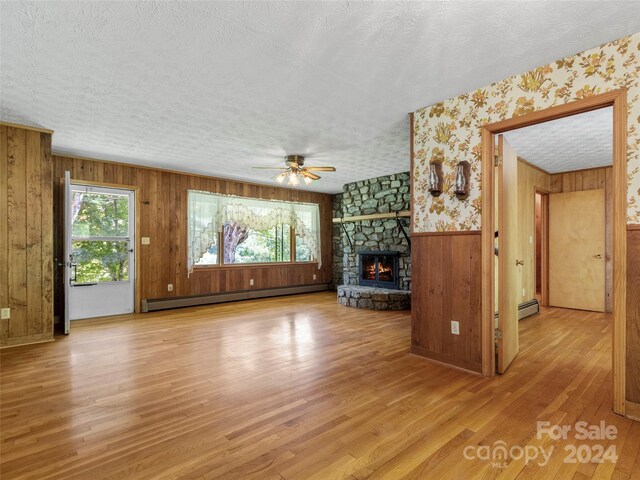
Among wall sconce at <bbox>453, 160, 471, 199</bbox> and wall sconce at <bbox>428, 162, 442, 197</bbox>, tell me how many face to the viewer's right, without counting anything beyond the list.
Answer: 0

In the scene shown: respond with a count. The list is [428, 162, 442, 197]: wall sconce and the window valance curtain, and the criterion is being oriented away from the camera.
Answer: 0

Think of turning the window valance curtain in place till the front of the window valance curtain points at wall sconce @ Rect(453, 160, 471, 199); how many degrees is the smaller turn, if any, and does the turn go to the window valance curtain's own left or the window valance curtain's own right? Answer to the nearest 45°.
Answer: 0° — it already faces it

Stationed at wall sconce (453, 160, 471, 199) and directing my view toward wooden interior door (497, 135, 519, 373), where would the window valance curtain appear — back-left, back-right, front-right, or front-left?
back-left

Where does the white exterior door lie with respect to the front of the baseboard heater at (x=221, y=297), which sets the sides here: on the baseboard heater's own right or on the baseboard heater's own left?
on the baseboard heater's own right

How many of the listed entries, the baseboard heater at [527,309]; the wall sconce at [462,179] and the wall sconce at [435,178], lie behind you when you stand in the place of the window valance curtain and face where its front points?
0

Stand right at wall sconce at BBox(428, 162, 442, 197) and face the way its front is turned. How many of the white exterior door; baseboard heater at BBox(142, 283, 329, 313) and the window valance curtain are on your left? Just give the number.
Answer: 0

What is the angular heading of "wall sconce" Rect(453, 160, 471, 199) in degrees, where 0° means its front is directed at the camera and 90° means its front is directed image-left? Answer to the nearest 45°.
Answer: approximately 45°

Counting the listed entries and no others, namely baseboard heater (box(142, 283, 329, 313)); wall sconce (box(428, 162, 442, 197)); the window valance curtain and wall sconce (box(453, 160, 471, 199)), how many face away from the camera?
0

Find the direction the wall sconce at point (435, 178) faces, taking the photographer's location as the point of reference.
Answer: facing the viewer and to the left of the viewer

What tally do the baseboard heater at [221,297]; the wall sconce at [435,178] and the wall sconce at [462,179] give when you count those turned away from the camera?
0

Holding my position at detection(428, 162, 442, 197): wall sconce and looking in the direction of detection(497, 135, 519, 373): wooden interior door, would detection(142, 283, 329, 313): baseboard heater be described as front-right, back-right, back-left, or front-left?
back-left

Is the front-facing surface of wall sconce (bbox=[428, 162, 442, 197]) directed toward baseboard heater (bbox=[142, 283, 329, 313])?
no

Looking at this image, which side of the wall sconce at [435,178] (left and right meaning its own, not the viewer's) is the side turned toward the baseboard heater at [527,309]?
back

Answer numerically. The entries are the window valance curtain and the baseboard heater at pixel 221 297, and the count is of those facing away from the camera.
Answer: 0

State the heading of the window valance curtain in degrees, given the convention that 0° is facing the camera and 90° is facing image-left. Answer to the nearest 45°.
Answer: approximately 315°

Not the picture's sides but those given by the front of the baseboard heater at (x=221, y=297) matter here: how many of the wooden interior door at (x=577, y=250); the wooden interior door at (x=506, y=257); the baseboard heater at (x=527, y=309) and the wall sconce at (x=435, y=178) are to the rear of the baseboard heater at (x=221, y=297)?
0

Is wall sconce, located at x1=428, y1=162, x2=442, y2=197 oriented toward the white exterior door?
no

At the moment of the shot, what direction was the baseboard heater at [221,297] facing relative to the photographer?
facing the viewer and to the right of the viewer

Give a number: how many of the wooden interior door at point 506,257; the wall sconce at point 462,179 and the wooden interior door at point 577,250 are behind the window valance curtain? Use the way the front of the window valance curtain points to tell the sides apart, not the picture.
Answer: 0
